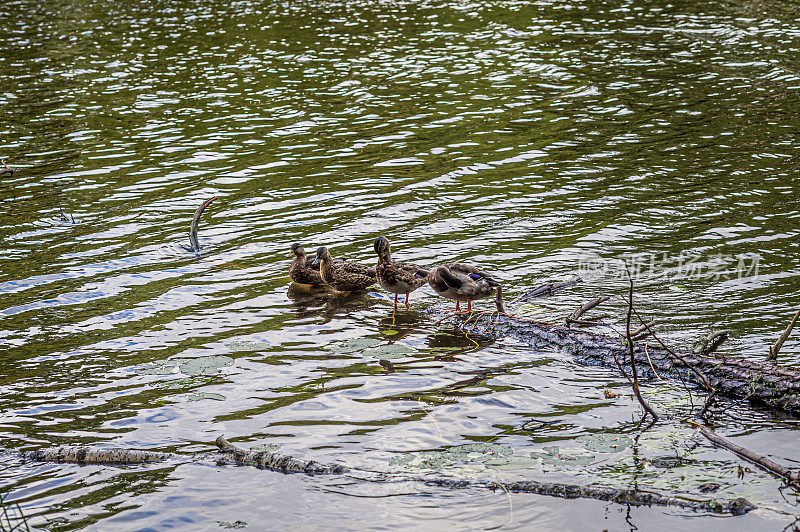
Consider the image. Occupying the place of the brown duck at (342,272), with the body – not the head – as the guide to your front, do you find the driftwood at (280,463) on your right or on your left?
on your left

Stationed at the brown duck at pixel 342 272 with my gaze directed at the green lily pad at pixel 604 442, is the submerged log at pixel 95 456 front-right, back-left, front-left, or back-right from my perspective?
front-right

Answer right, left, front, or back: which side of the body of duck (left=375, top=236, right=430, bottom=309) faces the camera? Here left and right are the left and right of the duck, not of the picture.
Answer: left

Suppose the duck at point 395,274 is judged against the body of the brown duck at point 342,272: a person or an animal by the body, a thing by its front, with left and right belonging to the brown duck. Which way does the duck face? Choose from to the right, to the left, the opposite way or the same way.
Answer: the same way

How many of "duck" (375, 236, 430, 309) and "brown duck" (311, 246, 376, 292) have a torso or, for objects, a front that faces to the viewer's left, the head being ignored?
2

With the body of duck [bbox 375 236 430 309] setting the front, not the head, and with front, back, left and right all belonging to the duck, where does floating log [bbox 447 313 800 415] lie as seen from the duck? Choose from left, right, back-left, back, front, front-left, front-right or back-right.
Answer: back-left

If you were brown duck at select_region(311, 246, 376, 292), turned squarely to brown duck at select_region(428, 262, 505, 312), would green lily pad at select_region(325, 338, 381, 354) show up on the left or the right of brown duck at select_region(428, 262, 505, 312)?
right

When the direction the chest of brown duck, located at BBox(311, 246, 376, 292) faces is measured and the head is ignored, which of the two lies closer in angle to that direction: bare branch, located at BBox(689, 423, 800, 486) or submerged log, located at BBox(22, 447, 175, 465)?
the submerged log

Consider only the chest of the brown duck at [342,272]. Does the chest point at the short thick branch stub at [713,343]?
no

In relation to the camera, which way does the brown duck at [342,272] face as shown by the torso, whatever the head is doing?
to the viewer's left
